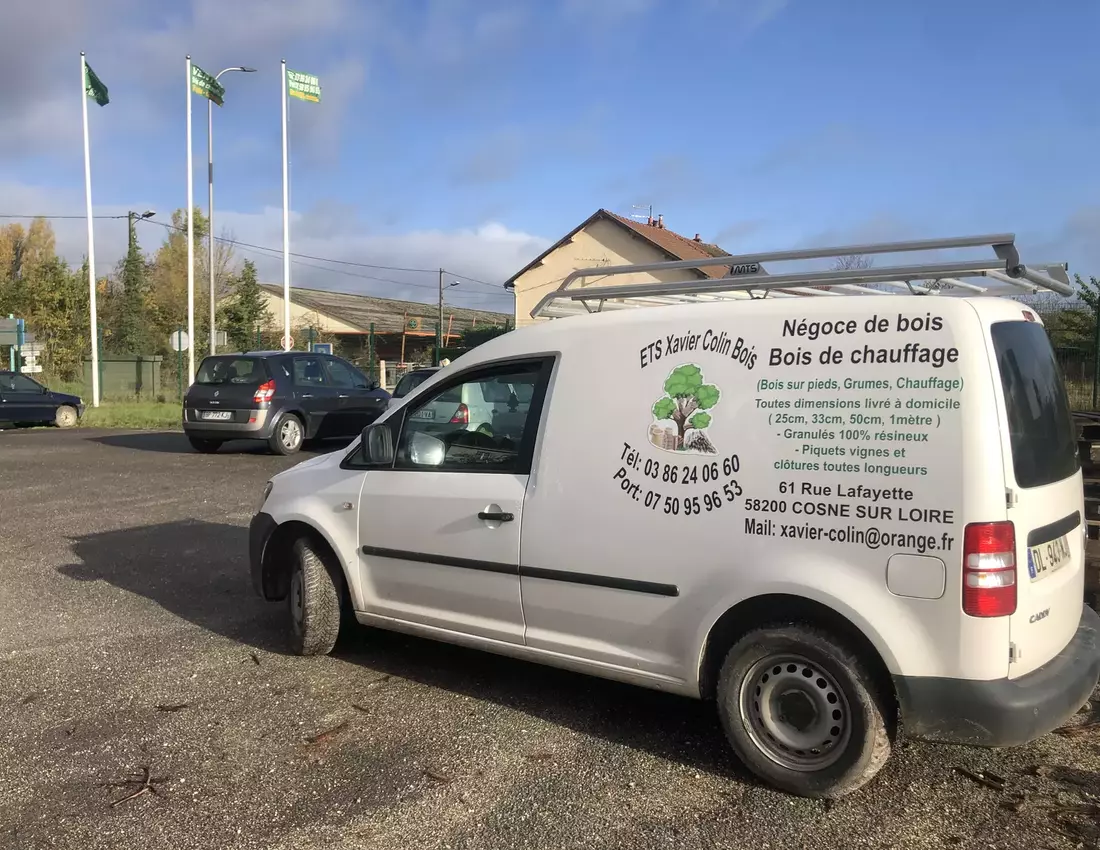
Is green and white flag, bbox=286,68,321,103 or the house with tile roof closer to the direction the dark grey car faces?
the house with tile roof

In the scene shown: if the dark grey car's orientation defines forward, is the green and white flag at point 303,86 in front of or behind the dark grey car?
in front

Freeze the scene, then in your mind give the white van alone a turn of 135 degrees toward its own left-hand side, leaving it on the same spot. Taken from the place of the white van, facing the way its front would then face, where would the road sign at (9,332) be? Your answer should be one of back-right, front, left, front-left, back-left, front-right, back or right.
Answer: back-right

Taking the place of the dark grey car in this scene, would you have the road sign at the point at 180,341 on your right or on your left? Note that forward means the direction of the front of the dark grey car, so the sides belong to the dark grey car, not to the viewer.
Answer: on your left

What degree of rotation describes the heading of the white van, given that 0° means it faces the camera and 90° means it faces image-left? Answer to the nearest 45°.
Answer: approximately 135°

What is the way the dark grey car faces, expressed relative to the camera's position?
facing away from the viewer and to the right of the viewer

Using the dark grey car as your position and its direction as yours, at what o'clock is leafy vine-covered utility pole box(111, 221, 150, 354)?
The leafy vine-covered utility pole is roughly at 10 o'clock from the dark grey car.

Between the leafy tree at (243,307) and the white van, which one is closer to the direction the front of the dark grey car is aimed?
the leafy tree

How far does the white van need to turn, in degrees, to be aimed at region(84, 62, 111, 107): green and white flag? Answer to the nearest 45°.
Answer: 0° — it already faces it
